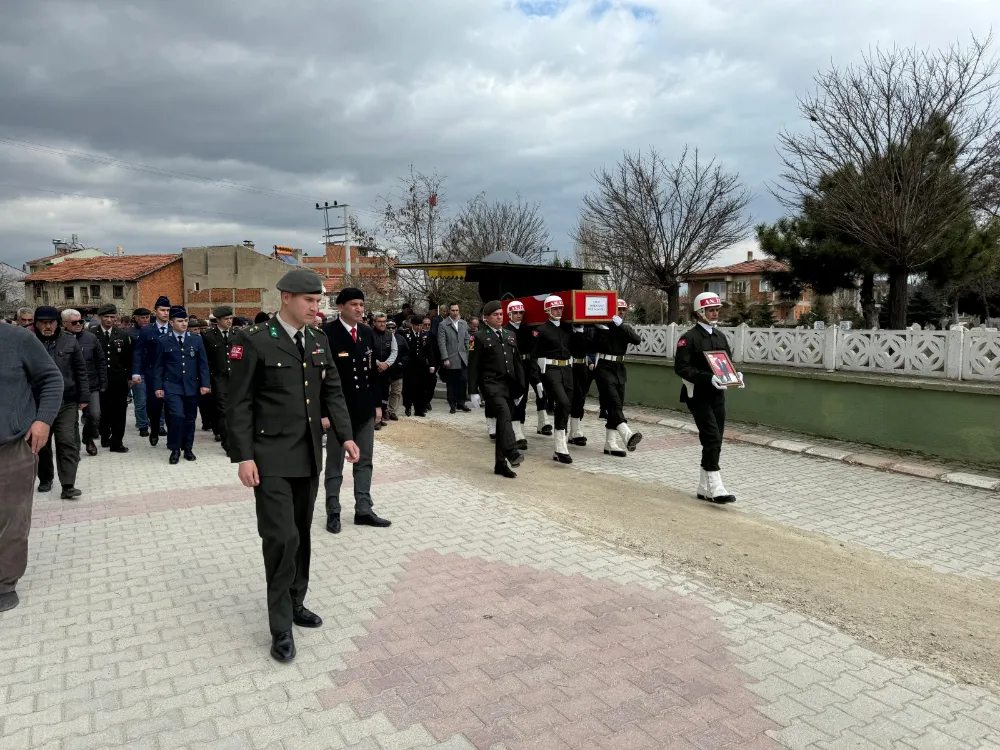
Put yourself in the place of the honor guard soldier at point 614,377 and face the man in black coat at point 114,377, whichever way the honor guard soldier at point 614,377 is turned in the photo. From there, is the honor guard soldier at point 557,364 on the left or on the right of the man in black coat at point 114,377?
left

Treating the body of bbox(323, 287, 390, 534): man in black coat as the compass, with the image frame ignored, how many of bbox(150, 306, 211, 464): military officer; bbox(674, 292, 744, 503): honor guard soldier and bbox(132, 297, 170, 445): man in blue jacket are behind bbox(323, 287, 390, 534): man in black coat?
2

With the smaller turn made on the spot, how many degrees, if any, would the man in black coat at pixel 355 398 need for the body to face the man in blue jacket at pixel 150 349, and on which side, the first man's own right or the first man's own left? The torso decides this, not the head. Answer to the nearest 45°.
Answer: approximately 180°
